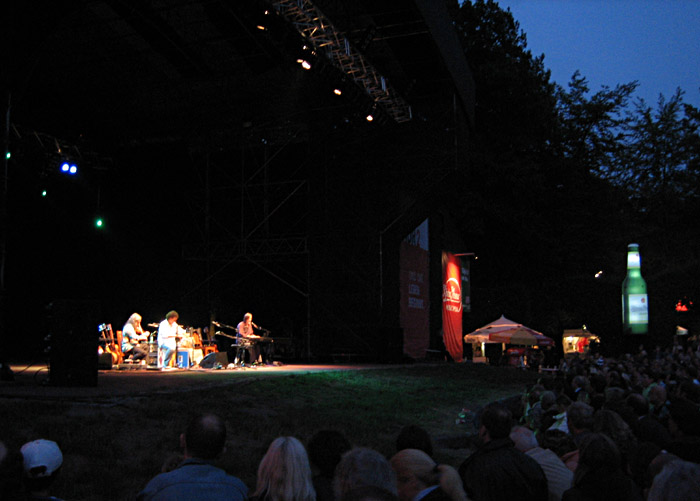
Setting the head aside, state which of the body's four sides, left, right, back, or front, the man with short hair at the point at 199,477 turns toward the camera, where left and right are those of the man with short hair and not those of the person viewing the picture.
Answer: back

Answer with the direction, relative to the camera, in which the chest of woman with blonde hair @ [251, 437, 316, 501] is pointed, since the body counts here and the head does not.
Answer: away from the camera

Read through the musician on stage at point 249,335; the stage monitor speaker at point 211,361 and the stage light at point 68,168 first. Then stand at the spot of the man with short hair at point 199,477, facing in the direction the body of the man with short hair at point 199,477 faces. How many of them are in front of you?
3

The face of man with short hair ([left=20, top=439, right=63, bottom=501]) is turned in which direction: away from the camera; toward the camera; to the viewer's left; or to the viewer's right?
away from the camera

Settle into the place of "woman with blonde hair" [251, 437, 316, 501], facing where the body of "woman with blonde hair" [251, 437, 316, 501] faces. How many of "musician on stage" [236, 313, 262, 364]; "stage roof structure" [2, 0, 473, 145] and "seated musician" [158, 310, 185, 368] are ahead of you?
3

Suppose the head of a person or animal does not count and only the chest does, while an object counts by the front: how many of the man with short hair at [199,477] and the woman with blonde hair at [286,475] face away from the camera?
2

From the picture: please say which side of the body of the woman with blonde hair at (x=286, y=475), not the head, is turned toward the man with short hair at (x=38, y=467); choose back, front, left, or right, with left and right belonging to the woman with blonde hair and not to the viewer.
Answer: left

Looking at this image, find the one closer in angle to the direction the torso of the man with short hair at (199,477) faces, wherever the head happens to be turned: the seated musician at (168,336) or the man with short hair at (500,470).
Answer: the seated musician

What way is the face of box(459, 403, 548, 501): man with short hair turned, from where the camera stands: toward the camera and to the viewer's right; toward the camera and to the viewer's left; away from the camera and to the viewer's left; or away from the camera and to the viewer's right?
away from the camera and to the viewer's left

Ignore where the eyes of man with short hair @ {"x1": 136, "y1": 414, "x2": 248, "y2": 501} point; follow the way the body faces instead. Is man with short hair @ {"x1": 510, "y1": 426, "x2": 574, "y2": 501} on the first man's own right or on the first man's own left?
on the first man's own right
